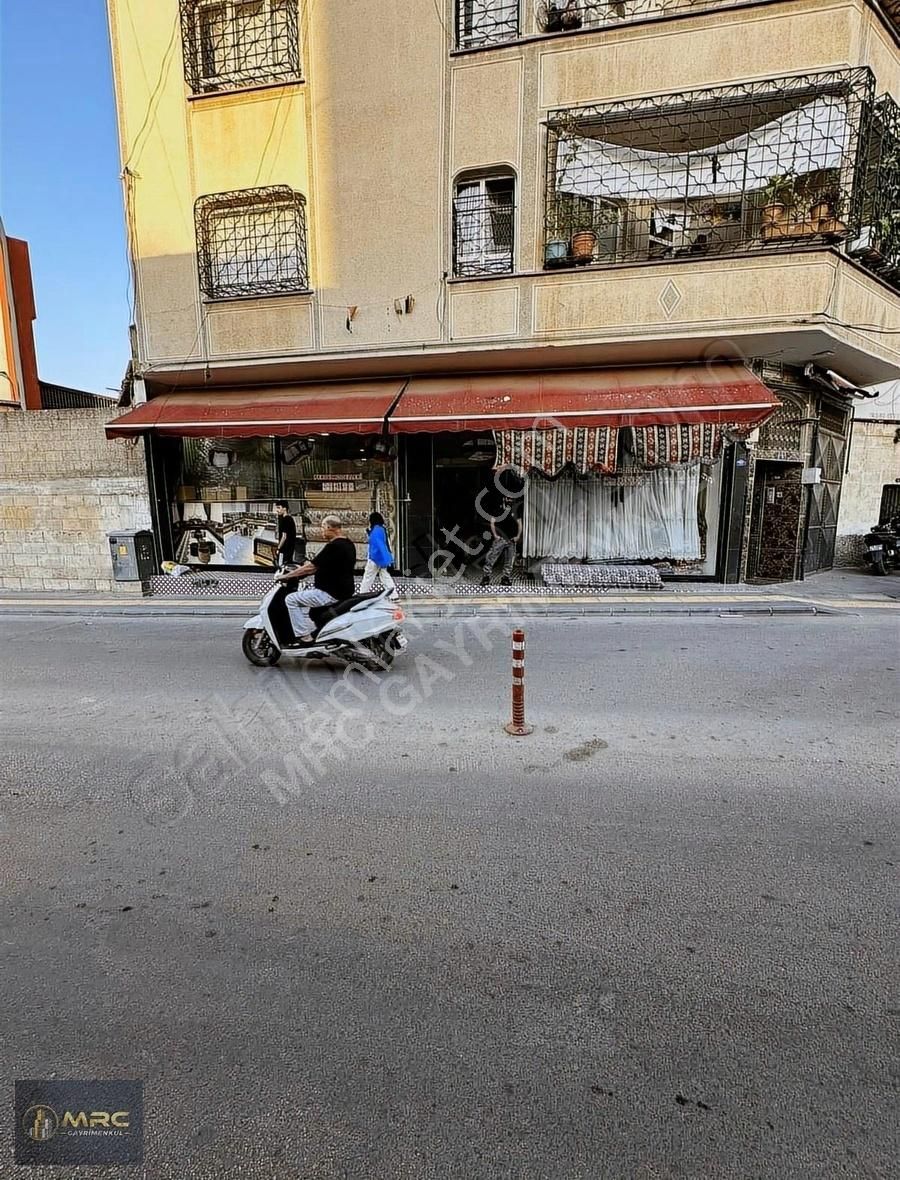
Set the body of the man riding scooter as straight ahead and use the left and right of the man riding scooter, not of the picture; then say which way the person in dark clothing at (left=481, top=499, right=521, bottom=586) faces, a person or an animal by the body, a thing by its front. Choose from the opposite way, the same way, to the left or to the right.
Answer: to the left

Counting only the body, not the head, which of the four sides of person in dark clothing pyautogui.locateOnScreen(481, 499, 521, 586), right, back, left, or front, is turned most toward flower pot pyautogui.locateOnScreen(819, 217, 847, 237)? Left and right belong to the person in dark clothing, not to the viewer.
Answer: left

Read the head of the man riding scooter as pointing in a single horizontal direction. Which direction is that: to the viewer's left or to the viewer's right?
to the viewer's left

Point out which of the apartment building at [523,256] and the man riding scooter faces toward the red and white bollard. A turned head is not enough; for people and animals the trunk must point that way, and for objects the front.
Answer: the apartment building

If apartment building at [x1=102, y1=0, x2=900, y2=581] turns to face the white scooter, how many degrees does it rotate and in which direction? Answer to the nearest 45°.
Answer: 0° — it already faces it

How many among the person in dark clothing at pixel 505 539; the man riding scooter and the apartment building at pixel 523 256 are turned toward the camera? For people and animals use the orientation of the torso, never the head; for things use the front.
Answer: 2

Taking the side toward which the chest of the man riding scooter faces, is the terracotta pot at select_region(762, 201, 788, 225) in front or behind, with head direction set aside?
behind

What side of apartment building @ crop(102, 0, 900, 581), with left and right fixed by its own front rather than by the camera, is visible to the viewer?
front

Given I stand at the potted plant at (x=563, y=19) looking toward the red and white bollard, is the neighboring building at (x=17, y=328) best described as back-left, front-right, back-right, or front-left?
back-right

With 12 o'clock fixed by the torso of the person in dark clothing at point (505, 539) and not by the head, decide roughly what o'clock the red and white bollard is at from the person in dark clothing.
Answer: The red and white bollard is roughly at 12 o'clock from the person in dark clothing.

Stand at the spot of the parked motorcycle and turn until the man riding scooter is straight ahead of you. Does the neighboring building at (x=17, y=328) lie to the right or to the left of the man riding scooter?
right

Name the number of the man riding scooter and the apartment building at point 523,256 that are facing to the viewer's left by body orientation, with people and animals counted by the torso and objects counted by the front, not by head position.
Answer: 1

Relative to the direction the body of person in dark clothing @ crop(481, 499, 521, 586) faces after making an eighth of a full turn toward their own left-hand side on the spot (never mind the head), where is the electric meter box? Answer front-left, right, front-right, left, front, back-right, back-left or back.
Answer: back-right

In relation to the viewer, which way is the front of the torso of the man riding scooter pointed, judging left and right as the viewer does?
facing to the left of the viewer

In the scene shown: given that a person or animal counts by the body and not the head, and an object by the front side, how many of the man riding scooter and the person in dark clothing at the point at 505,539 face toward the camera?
1

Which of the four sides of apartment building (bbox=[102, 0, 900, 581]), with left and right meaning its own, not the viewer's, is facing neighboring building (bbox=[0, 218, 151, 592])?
right

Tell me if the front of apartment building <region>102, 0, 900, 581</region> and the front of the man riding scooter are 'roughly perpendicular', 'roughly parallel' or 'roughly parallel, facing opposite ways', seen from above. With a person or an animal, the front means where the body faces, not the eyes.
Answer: roughly perpendicular

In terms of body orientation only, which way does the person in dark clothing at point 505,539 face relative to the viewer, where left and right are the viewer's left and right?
facing the viewer

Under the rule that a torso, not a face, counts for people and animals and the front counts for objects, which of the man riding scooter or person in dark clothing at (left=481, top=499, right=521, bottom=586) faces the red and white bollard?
the person in dark clothing
